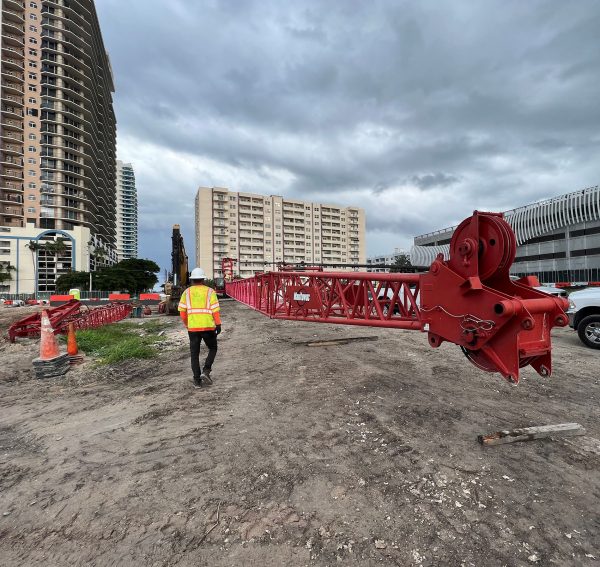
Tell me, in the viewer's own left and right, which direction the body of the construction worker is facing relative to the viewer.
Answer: facing away from the viewer

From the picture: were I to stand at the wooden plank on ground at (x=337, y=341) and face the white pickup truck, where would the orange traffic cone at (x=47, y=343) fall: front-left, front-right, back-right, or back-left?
back-right

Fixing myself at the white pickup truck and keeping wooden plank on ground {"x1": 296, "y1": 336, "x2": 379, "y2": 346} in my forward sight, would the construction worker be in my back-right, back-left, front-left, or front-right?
front-left

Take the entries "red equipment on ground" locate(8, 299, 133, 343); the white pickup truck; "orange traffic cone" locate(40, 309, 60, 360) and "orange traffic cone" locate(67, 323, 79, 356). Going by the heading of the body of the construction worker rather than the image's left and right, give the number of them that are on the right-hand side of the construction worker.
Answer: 1

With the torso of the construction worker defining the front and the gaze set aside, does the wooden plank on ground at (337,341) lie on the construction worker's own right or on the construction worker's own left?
on the construction worker's own right

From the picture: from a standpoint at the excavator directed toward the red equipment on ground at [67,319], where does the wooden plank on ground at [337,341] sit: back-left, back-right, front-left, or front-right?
front-left

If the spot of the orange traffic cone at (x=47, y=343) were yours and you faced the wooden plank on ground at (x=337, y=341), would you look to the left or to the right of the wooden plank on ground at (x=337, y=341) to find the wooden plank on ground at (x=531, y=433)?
right

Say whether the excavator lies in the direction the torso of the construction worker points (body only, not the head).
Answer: yes

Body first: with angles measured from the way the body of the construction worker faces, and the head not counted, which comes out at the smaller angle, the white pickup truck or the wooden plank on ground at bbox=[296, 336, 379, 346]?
the wooden plank on ground

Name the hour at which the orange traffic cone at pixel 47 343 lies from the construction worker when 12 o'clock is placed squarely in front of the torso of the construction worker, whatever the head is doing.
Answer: The orange traffic cone is roughly at 10 o'clock from the construction worker.

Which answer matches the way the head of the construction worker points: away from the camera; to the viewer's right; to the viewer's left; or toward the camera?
away from the camera

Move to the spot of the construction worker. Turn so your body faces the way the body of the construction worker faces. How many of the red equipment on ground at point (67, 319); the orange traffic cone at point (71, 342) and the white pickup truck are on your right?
1

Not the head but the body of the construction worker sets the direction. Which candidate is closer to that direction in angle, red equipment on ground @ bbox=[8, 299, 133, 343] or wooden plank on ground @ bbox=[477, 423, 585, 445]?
the red equipment on ground

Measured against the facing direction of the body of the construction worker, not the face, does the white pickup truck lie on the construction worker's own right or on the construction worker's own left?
on the construction worker's own right

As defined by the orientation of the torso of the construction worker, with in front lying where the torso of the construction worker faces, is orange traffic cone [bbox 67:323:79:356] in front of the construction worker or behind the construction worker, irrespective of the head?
in front

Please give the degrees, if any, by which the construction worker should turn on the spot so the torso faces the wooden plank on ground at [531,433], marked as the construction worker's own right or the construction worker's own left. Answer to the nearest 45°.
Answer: approximately 135° to the construction worker's own right
